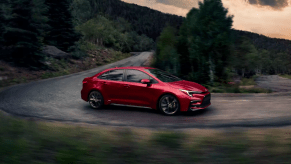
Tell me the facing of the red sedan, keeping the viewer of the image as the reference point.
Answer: facing the viewer and to the right of the viewer

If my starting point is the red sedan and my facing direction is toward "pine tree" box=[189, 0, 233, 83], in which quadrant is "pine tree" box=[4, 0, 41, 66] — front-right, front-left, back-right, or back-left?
front-left

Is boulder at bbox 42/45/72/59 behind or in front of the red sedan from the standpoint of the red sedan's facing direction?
behind

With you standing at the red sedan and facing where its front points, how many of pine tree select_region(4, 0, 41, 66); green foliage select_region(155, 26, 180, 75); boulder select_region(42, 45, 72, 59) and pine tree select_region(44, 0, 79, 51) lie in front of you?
0

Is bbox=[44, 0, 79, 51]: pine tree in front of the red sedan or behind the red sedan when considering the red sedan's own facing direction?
behind

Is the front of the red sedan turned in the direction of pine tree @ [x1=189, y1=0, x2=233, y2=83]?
no

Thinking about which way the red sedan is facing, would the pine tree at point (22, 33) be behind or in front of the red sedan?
behind

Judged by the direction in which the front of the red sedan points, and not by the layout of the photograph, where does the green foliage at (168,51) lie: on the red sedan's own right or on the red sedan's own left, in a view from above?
on the red sedan's own left
